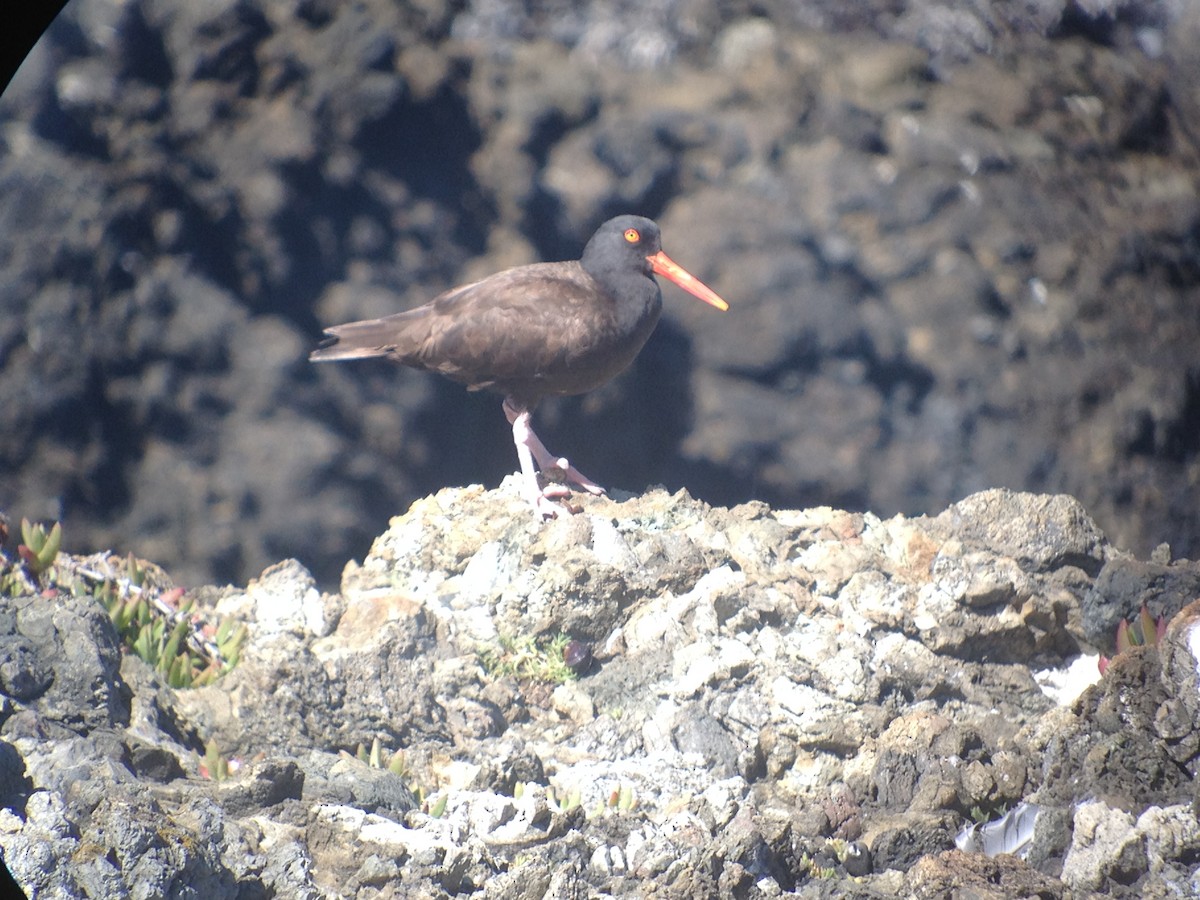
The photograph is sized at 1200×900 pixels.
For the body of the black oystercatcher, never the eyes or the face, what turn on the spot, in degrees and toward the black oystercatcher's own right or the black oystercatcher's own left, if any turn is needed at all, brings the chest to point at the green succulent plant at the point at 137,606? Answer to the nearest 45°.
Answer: approximately 135° to the black oystercatcher's own right

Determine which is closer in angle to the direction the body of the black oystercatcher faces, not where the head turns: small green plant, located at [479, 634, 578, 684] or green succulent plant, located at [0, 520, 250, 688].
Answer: the small green plant

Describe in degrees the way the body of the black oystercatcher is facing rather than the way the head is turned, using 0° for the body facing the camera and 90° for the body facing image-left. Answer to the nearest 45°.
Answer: approximately 270°

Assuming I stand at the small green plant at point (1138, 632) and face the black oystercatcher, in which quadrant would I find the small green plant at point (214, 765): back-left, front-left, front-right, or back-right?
front-left

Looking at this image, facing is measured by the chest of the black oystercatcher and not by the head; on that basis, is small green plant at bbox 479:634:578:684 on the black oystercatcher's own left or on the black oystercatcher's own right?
on the black oystercatcher's own right

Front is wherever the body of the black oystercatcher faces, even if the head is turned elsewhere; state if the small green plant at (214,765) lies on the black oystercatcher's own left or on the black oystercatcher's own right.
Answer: on the black oystercatcher's own right

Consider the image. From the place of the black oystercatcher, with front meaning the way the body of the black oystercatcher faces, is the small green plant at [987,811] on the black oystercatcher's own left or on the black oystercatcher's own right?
on the black oystercatcher's own right

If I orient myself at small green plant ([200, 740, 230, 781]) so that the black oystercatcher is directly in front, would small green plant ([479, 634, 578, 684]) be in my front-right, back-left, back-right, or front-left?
front-right

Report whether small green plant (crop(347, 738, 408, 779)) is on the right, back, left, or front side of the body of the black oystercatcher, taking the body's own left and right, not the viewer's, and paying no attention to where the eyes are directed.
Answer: right

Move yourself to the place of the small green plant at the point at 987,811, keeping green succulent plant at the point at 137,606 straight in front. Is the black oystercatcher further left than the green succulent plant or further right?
right
